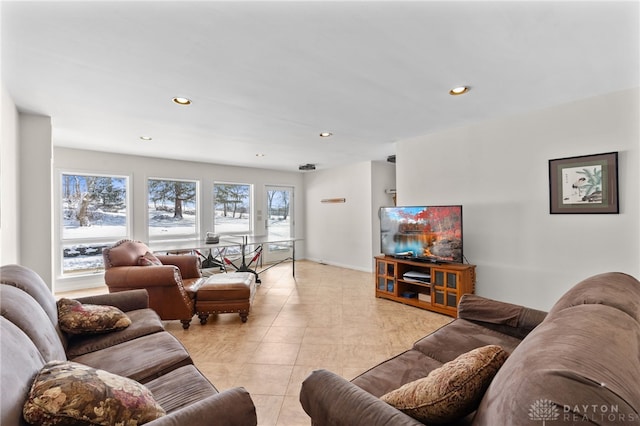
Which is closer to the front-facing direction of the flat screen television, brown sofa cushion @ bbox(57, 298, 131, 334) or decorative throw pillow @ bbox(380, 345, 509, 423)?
the brown sofa cushion

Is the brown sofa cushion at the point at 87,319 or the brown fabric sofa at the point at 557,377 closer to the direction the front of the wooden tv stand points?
the brown sofa cushion

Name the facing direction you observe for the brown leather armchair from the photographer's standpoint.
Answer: facing the viewer and to the right of the viewer

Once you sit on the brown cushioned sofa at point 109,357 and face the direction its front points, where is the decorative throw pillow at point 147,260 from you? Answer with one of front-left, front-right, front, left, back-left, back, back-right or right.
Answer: left

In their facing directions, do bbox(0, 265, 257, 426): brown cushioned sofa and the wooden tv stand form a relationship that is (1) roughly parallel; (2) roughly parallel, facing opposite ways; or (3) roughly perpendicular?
roughly parallel, facing opposite ways

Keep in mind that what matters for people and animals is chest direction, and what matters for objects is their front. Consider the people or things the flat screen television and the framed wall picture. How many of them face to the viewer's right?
0

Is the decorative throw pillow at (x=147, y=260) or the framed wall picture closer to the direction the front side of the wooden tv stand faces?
the decorative throw pillow

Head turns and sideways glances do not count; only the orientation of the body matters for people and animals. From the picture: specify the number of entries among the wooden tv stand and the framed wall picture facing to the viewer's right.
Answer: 0

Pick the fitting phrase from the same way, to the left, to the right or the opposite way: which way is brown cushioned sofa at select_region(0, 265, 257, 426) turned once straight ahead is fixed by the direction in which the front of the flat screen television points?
the opposite way

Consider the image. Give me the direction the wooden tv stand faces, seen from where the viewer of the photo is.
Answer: facing the viewer and to the left of the viewer

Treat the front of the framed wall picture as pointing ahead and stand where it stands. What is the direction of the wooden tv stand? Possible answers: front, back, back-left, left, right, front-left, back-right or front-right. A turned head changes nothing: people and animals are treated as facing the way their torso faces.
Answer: front-right

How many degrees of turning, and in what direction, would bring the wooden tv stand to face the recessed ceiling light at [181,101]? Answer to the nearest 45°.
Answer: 0° — it already faces it

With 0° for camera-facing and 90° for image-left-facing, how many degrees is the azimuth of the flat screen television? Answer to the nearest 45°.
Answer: approximately 45°

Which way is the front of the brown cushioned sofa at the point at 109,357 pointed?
to the viewer's right
